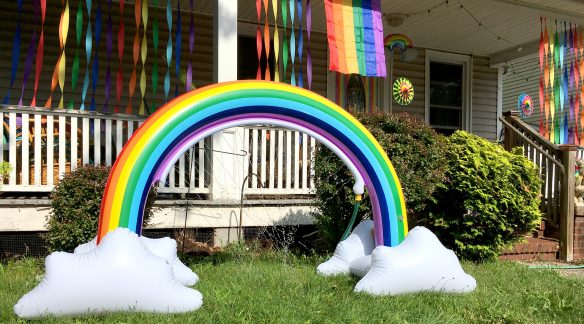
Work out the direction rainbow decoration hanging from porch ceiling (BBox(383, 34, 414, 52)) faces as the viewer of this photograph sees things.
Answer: facing the viewer

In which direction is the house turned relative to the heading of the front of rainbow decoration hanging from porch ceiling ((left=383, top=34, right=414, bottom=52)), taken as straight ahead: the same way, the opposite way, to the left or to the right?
the same way

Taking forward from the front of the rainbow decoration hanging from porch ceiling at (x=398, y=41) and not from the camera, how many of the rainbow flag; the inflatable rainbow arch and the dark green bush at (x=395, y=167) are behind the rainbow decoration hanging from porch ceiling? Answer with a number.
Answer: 0

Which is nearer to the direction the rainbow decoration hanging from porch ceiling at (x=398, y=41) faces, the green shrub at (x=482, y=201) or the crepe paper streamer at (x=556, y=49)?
the green shrub

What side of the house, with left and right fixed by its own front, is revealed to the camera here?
front

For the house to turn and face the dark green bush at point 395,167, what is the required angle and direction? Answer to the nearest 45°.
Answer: approximately 45° to its left

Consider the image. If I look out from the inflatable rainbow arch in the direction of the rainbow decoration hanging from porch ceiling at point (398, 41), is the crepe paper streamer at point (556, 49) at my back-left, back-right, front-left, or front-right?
front-right

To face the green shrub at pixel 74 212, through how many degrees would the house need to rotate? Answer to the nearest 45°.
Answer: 0° — it already faces it

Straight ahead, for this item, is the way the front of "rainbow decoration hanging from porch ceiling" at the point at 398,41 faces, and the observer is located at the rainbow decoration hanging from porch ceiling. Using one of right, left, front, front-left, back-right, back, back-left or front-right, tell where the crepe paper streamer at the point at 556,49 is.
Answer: left

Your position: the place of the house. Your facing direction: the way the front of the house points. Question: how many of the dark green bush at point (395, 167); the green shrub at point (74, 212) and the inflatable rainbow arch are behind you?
0
